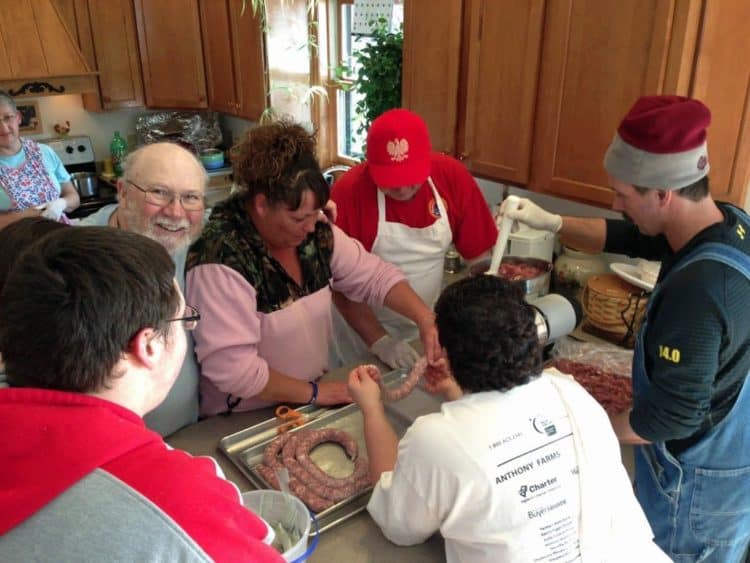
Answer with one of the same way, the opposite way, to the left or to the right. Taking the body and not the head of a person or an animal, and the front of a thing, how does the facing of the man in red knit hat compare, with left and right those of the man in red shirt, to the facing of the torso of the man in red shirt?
to the right

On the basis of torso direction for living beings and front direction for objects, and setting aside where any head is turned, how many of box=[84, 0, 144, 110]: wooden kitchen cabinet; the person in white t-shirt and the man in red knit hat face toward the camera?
1

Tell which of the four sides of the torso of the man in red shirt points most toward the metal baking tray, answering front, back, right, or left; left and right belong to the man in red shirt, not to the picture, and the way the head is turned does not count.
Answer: front

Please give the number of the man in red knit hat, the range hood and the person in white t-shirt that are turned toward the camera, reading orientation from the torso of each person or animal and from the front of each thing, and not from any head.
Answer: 1

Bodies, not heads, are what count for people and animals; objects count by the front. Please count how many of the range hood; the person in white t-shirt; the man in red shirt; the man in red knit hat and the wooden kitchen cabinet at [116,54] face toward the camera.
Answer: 3

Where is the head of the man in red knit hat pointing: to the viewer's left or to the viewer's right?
to the viewer's left

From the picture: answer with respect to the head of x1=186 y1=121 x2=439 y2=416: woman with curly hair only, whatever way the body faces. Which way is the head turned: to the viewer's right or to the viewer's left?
to the viewer's right

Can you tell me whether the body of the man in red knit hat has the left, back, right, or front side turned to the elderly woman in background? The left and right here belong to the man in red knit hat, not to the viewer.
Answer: front

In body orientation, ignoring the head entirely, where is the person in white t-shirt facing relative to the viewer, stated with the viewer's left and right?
facing away from the viewer and to the left of the viewer

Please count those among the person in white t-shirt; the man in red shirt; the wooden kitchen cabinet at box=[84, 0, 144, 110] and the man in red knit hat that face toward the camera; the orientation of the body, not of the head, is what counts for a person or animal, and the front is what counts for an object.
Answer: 2

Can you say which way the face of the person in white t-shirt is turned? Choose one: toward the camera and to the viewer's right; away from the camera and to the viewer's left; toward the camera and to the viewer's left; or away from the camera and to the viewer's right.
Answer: away from the camera and to the viewer's left
